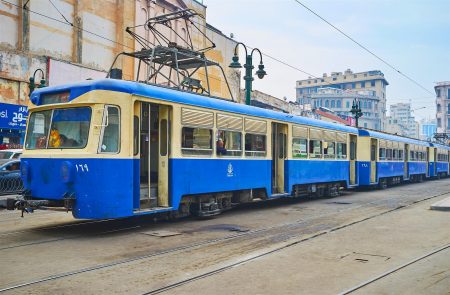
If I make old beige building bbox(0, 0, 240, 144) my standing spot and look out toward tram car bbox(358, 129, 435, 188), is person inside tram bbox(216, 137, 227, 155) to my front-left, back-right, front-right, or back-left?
front-right

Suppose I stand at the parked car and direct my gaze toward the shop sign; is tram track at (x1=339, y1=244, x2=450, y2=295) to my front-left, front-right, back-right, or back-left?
back-right

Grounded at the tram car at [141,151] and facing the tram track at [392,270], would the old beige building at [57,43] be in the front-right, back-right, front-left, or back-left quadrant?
back-left

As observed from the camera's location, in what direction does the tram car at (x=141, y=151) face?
facing the viewer and to the left of the viewer

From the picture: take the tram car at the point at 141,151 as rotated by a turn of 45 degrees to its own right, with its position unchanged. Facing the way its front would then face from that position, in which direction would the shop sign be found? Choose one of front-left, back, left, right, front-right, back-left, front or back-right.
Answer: front-right

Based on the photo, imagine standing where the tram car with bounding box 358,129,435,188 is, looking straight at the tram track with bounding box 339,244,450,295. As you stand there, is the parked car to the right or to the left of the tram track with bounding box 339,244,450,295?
right

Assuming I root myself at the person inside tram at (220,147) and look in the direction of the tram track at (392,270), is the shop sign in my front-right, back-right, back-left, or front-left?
back-right

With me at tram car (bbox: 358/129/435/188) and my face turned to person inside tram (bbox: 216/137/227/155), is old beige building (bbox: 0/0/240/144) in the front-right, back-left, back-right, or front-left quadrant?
front-right

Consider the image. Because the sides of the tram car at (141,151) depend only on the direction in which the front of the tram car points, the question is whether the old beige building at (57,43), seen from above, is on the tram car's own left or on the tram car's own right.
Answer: on the tram car's own right

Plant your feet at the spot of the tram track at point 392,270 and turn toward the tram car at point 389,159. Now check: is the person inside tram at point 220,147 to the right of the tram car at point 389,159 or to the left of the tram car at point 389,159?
left

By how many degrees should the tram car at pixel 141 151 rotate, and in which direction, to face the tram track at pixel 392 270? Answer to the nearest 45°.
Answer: approximately 90° to its left
